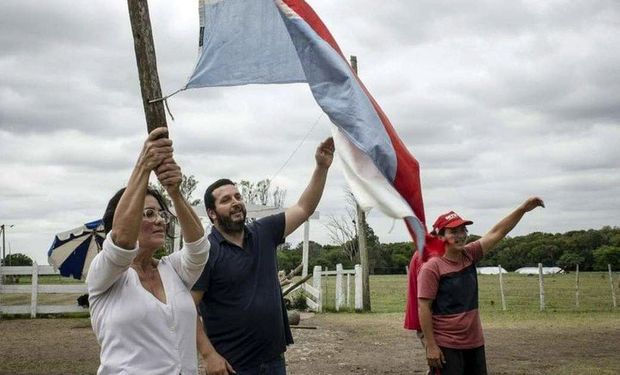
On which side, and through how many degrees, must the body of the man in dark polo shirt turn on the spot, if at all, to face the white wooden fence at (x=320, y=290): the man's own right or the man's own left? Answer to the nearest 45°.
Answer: approximately 135° to the man's own left

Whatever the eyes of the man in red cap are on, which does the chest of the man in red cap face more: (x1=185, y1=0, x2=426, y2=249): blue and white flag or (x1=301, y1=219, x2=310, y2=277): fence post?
the blue and white flag

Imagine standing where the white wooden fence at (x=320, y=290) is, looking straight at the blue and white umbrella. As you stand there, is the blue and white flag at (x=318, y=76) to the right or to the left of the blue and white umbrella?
left

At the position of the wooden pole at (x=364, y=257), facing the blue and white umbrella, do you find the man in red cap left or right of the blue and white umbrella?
left

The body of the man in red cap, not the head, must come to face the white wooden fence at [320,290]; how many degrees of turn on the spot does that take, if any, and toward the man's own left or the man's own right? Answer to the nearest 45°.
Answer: approximately 135° to the man's own left

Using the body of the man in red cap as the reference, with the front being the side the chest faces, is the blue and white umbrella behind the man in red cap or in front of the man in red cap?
behind

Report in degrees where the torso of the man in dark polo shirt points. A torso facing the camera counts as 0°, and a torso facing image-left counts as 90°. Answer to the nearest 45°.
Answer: approximately 315°

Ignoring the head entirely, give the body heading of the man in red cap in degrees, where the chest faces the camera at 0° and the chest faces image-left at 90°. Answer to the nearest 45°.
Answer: approximately 315°

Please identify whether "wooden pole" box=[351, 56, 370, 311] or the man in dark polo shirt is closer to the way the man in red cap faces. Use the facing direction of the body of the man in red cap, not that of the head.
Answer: the man in dark polo shirt
